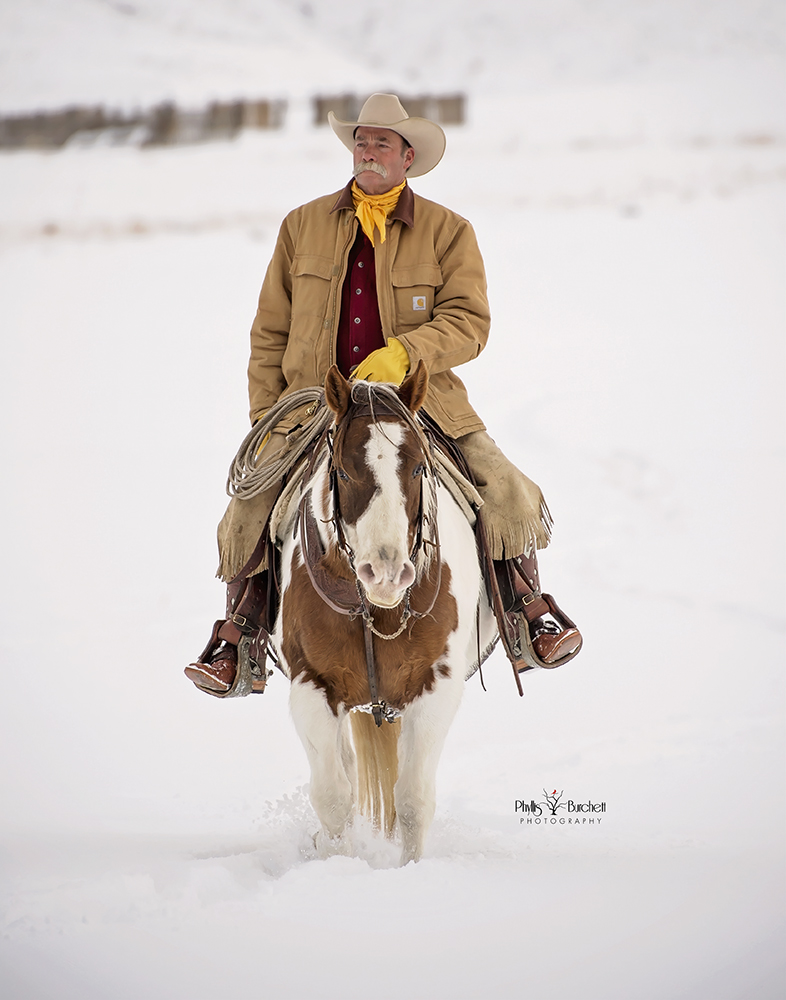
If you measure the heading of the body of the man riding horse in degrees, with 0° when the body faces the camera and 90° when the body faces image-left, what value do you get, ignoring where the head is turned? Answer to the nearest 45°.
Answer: approximately 0°

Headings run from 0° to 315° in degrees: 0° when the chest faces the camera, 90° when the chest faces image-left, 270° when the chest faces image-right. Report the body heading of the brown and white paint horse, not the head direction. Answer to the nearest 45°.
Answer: approximately 0°
